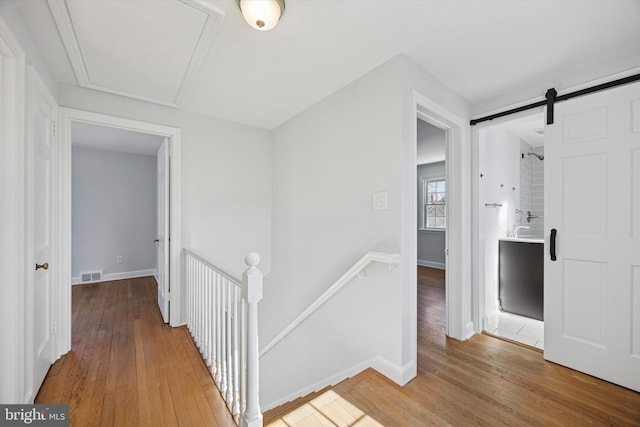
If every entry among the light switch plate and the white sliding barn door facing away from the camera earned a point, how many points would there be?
0

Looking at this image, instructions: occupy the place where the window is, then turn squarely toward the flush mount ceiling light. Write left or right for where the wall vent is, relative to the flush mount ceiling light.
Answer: right

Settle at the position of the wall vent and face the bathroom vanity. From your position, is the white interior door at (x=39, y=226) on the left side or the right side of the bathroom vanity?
right

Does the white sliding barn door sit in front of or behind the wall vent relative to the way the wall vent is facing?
in front

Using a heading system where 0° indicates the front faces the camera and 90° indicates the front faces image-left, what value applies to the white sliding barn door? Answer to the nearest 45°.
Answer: approximately 45°

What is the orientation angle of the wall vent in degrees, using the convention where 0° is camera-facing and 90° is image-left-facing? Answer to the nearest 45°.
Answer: approximately 0°

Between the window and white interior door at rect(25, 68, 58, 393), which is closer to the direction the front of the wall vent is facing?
the white interior door

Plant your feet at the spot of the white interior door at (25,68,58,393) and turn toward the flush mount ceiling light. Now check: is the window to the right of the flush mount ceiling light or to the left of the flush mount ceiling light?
left

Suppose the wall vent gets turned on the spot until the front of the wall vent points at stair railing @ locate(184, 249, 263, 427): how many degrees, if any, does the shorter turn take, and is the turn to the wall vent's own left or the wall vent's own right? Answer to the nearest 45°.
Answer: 0° — it already faces it

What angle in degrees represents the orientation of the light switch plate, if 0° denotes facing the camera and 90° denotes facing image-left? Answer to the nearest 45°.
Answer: approximately 45°

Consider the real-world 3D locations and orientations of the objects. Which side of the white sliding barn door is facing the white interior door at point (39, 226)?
front
